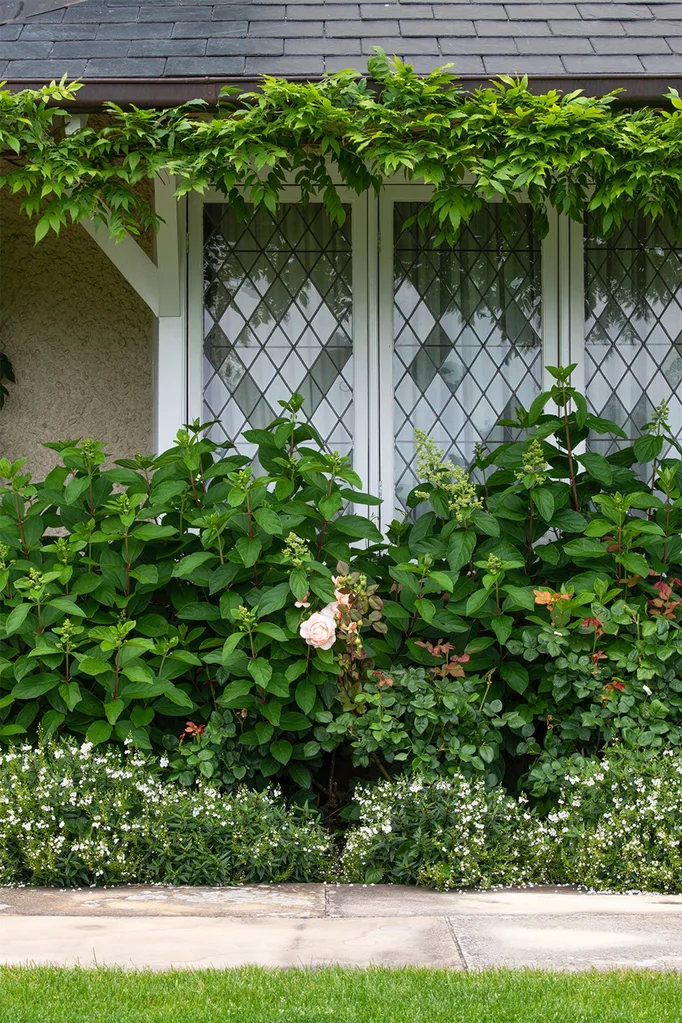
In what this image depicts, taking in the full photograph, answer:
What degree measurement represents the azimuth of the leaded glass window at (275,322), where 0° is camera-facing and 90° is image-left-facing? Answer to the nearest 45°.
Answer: approximately 0°

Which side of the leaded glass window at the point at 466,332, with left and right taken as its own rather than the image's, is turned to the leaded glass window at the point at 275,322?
right

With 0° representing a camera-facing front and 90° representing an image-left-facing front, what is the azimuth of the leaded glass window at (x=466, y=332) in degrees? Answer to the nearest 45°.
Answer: approximately 0°

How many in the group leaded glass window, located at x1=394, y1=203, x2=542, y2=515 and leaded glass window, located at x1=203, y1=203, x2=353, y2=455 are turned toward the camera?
2
